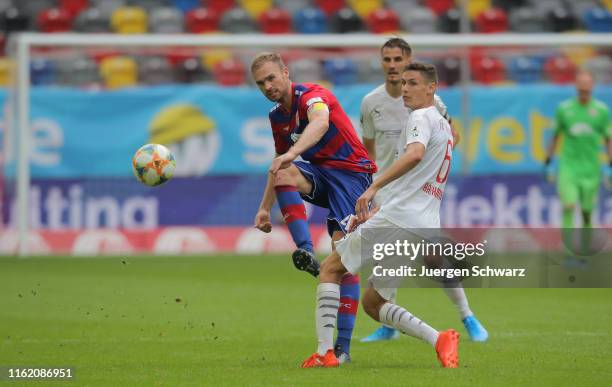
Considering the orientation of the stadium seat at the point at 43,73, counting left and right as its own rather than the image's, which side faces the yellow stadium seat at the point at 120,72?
left

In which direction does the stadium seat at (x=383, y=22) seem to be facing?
toward the camera

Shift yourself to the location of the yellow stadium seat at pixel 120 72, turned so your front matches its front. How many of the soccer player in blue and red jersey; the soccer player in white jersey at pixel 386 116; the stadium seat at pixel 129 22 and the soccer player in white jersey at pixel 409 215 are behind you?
1

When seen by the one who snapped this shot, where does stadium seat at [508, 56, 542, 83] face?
facing the viewer

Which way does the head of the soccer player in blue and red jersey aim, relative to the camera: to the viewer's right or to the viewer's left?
to the viewer's left

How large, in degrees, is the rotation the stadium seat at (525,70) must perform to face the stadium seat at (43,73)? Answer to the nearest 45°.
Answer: approximately 90° to its right

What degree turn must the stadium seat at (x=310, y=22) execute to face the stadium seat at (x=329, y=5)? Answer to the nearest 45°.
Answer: approximately 135° to its left

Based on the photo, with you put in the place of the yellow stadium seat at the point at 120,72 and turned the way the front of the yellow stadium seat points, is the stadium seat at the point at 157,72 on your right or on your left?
on your left

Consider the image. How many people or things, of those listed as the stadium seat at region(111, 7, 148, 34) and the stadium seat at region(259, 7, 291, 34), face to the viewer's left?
0

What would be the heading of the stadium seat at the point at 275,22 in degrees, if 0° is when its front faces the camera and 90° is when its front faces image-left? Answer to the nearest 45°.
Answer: approximately 0°

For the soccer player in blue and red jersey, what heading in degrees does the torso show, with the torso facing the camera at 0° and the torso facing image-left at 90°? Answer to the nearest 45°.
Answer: approximately 45°

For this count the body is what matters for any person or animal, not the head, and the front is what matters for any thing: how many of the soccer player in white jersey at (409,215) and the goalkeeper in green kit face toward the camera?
1

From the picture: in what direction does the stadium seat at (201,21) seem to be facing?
toward the camera

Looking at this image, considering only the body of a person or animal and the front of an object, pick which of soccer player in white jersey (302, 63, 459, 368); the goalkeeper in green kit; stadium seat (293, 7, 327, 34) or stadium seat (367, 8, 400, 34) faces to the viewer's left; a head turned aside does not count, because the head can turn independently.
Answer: the soccer player in white jersey

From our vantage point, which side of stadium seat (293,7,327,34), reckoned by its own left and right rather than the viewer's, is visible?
front
